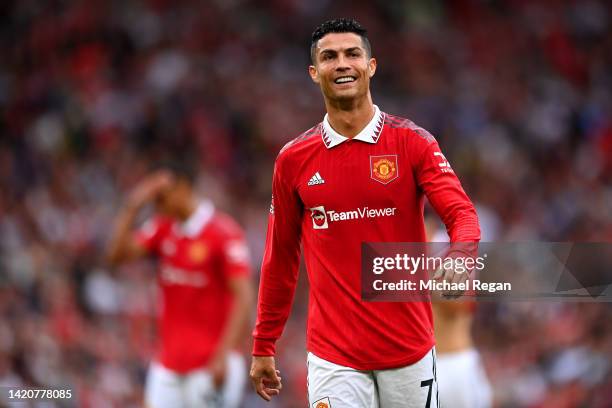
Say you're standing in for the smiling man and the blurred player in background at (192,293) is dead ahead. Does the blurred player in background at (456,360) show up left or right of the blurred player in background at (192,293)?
right

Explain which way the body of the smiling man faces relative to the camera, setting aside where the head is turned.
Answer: toward the camera

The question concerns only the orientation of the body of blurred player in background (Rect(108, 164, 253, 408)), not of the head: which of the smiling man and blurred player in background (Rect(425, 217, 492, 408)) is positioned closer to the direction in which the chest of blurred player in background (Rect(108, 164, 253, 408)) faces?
the smiling man

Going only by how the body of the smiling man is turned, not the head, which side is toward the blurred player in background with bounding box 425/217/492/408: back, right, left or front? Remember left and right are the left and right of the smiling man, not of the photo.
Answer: back

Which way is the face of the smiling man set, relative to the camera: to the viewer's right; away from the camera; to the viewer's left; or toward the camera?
toward the camera

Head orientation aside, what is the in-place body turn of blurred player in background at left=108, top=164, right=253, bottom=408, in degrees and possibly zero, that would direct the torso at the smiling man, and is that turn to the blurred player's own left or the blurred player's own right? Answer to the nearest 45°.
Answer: approximately 45° to the blurred player's own left

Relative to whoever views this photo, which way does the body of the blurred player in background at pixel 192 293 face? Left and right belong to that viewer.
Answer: facing the viewer and to the left of the viewer
